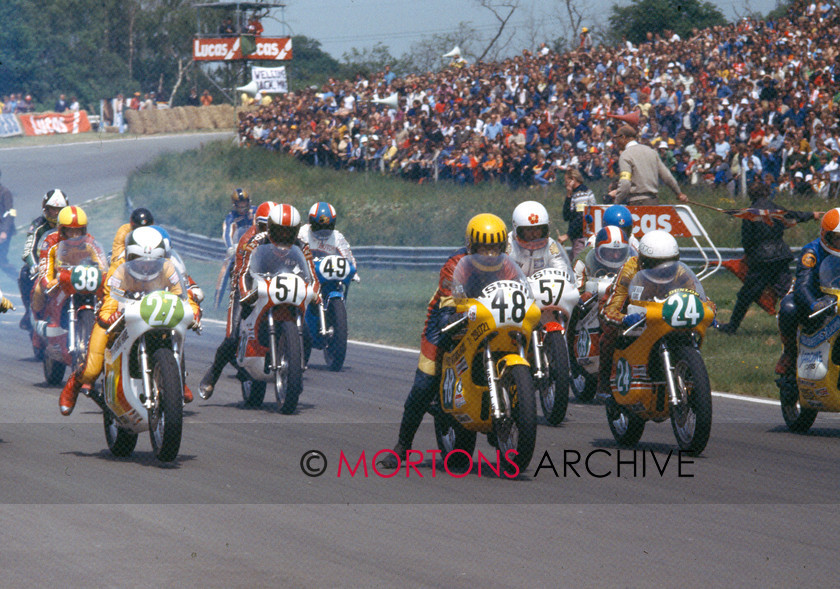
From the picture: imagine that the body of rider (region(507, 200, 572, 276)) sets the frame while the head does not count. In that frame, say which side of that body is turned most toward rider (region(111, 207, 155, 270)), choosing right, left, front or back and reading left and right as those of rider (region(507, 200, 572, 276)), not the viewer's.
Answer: back

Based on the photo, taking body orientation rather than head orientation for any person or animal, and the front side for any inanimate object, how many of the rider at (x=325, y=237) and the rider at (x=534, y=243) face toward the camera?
2

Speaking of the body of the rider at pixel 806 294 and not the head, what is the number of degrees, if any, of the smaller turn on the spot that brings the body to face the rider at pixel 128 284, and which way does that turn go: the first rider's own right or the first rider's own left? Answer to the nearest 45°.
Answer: approximately 90° to the first rider's own right

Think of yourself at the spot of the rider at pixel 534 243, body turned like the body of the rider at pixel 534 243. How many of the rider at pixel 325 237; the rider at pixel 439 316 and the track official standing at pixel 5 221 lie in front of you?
1

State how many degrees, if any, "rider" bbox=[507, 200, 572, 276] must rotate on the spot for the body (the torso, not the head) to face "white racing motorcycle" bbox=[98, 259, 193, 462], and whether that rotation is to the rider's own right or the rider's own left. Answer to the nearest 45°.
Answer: approximately 45° to the rider's own right

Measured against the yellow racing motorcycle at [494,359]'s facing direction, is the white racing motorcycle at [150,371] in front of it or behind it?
behind

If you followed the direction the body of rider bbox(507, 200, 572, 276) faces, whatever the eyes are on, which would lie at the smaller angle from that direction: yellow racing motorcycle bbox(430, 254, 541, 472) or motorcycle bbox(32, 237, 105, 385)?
the yellow racing motorcycle

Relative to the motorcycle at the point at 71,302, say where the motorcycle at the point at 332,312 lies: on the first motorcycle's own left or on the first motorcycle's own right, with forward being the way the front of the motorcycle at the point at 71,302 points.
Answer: on the first motorcycle's own left

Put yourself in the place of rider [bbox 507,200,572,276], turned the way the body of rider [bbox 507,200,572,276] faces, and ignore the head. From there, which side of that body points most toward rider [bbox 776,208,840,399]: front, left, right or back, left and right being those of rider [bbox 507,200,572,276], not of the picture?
left

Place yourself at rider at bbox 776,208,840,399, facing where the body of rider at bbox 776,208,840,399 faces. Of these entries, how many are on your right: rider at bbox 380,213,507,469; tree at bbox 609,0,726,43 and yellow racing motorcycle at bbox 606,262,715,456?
2

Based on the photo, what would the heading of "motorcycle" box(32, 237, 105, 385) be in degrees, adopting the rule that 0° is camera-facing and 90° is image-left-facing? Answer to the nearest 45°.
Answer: approximately 315°

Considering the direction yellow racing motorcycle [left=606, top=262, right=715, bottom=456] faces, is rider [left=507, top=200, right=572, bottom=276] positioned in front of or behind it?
behind
